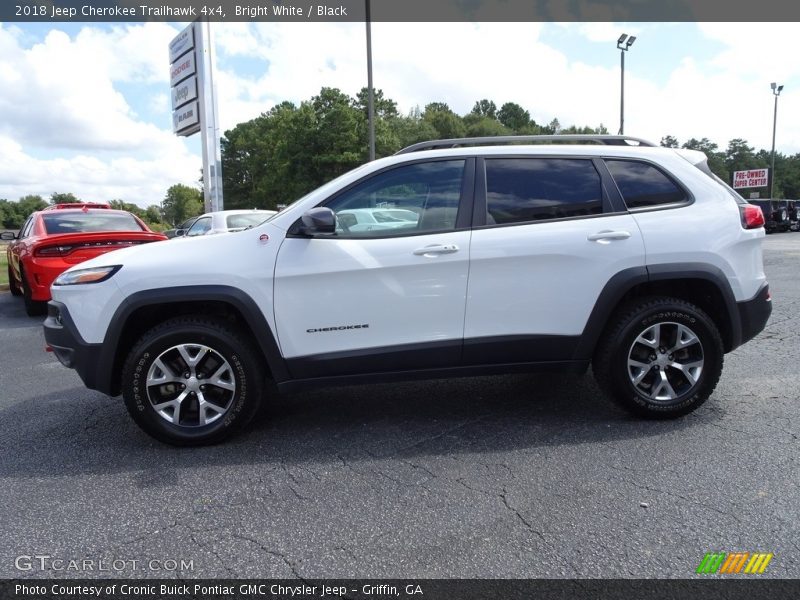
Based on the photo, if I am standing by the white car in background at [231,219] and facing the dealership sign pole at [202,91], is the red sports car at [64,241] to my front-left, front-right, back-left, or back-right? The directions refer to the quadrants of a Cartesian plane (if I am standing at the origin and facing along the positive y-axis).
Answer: back-left

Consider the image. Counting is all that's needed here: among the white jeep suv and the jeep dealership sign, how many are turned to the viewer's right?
0

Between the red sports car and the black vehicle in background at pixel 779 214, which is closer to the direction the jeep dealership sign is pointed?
the red sports car

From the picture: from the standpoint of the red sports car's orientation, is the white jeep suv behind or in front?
behind

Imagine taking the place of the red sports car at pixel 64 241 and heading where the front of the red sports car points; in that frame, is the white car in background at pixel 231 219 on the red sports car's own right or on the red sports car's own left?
on the red sports car's own right

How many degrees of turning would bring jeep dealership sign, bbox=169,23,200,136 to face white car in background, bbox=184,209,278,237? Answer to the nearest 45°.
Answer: approximately 45° to its left

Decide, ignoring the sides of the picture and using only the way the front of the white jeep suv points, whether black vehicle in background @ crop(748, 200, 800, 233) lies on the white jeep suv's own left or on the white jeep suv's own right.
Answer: on the white jeep suv's own right

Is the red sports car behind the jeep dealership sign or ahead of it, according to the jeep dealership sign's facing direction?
ahead

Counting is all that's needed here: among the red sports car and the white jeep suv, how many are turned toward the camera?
0

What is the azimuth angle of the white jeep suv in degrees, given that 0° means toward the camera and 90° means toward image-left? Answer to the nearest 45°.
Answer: approximately 90°

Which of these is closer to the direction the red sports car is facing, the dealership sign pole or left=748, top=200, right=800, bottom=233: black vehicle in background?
the dealership sign pole

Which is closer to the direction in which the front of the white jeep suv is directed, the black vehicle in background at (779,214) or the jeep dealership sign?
the jeep dealership sign

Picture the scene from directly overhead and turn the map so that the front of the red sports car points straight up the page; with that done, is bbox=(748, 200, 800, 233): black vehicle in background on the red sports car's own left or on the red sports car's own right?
on the red sports car's own right

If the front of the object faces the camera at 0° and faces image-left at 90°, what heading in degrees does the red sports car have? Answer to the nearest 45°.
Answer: approximately 135°
